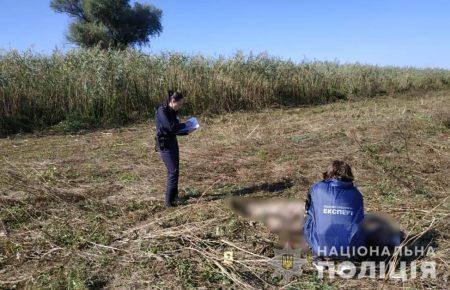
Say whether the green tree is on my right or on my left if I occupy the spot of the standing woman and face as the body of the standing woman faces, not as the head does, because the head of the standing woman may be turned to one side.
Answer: on my left

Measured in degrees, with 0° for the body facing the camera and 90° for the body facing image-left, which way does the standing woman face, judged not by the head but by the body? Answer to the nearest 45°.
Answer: approximately 270°

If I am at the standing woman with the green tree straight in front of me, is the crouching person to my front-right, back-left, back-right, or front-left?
back-right

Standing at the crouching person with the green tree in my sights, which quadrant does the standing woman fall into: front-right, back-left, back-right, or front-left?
front-left

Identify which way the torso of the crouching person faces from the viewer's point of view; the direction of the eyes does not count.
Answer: away from the camera

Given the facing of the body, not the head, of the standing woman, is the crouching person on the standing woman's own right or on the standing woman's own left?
on the standing woman's own right

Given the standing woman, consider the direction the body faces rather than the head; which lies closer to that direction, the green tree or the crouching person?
the crouching person

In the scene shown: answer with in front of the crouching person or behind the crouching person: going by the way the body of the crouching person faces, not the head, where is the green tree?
in front

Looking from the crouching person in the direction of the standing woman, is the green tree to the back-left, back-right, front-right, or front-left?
front-right

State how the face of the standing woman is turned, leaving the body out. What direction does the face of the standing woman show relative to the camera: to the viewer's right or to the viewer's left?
to the viewer's right

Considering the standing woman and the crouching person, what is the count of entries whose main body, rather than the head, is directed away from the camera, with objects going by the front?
1

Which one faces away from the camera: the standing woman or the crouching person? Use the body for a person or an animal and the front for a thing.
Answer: the crouching person

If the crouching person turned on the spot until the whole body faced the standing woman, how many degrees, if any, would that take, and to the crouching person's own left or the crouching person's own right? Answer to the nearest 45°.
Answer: approximately 45° to the crouching person's own left

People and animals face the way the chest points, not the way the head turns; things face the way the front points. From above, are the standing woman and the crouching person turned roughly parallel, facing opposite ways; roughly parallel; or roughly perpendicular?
roughly perpendicular
